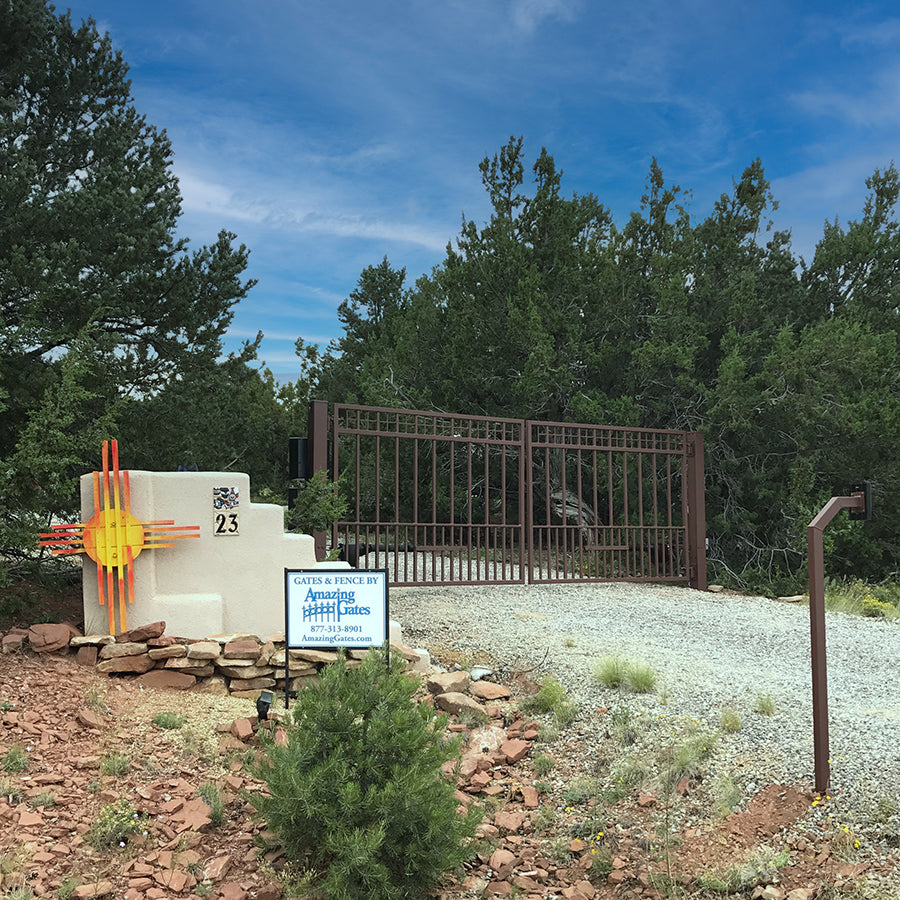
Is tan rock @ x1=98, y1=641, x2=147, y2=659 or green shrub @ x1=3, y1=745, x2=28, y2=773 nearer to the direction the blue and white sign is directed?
the green shrub

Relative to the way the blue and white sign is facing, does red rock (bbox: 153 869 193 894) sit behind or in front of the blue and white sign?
in front

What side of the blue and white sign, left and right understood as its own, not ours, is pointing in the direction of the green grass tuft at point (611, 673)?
left

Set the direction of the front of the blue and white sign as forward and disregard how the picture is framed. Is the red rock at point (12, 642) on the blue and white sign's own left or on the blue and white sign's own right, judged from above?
on the blue and white sign's own right

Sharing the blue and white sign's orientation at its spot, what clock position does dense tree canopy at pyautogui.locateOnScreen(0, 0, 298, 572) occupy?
The dense tree canopy is roughly at 5 o'clock from the blue and white sign.

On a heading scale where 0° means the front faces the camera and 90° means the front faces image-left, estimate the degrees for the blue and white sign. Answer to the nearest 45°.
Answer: approximately 0°

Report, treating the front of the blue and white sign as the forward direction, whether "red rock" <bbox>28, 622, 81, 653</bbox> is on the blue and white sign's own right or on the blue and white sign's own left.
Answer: on the blue and white sign's own right

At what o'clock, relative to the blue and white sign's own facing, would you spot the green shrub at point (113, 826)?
The green shrub is roughly at 1 o'clock from the blue and white sign.

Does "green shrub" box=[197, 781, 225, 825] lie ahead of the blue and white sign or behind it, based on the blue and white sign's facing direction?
ahead

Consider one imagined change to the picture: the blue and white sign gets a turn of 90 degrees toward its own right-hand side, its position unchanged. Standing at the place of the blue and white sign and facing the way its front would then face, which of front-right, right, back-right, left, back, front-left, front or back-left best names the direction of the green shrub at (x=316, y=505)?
right

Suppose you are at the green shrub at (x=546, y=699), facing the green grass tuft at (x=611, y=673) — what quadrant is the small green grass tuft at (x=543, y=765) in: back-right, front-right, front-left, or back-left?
back-right

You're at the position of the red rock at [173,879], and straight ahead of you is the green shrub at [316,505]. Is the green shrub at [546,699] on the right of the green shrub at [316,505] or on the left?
right

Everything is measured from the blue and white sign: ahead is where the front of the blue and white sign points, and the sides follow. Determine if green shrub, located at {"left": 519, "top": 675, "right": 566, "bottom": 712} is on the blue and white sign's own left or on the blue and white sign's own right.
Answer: on the blue and white sign's own left

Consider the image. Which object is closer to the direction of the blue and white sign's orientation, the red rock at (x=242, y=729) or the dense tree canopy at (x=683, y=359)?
the red rock

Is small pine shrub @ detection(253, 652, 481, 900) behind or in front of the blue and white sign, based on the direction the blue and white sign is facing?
in front

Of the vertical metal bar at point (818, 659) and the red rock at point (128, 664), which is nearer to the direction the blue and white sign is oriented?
the vertical metal bar

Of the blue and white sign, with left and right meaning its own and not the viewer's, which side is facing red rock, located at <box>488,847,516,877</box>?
front
